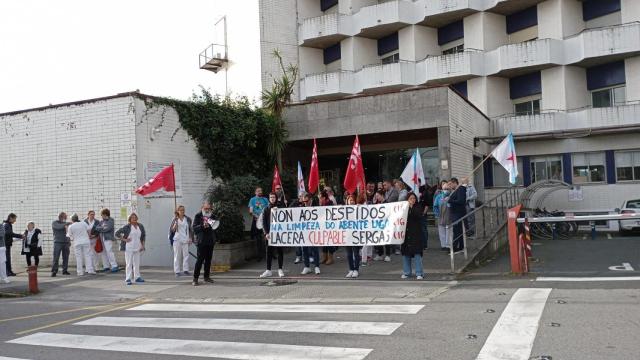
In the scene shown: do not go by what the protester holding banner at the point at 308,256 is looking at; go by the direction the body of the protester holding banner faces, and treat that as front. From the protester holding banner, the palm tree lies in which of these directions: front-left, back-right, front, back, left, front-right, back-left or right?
back

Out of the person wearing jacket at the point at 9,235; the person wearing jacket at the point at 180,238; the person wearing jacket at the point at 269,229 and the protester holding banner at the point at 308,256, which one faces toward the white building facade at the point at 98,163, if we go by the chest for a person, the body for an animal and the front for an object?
the person wearing jacket at the point at 9,235

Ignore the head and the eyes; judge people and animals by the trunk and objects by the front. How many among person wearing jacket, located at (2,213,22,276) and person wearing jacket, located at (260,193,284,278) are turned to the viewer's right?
1

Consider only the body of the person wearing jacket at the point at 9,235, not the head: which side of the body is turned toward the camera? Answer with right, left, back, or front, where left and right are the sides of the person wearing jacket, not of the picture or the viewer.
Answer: right

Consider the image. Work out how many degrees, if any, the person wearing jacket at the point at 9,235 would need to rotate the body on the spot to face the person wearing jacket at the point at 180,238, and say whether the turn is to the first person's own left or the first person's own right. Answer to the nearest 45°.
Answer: approximately 45° to the first person's own right

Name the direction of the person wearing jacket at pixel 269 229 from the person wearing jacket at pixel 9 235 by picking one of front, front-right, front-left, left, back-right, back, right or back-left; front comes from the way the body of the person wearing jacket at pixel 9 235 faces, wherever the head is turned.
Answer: front-right

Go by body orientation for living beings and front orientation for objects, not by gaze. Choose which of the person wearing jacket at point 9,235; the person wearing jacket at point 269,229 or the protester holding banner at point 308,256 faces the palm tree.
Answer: the person wearing jacket at point 9,235

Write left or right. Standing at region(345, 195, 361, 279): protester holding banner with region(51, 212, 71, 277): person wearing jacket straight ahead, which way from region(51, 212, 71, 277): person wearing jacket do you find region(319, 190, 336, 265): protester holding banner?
right

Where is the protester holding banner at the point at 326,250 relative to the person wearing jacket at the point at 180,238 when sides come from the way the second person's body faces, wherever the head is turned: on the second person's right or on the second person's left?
on the second person's left
